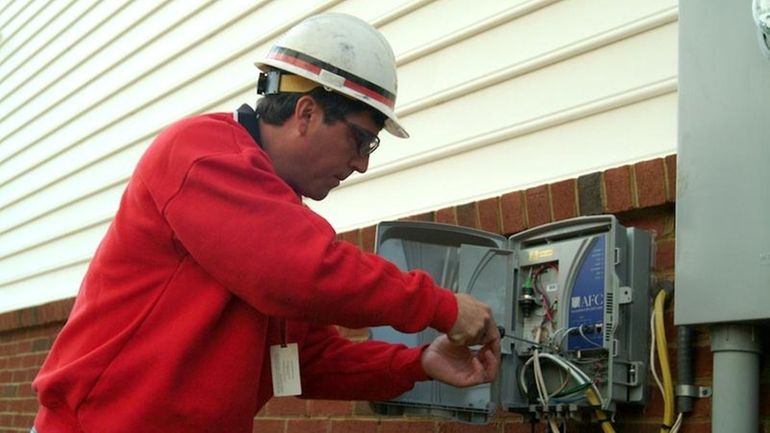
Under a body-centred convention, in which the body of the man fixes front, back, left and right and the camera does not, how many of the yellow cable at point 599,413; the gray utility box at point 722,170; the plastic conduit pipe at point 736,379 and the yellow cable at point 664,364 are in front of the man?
4

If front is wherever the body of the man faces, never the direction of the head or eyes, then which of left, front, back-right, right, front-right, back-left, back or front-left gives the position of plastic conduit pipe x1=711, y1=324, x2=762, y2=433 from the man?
front

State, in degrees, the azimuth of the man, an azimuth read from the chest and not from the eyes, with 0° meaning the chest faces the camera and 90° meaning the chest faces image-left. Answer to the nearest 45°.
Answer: approximately 270°

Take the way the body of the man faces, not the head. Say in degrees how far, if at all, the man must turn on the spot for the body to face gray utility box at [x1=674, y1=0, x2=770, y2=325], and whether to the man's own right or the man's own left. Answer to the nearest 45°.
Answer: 0° — they already face it

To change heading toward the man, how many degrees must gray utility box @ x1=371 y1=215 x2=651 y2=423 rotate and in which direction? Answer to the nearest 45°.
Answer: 0° — it already faces them

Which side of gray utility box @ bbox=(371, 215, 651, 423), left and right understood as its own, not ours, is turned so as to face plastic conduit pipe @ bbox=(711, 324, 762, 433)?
left

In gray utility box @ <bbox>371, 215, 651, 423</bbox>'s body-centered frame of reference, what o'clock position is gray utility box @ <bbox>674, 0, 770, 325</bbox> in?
gray utility box @ <bbox>674, 0, 770, 325</bbox> is roughly at 9 o'clock from gray utility box @ <bbox>371, 215, 651, 423</bbox>.

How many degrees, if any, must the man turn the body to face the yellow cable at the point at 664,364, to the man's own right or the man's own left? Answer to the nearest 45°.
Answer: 0° — they already face it

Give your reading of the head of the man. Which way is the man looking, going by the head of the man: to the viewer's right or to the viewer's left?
to the viewer's right

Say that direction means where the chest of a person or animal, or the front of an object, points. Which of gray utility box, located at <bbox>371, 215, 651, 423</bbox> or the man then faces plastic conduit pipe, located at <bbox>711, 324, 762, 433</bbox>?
the man
